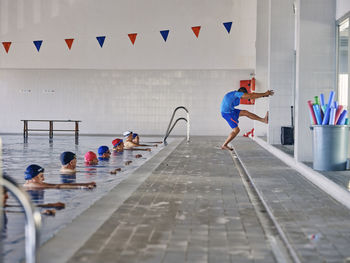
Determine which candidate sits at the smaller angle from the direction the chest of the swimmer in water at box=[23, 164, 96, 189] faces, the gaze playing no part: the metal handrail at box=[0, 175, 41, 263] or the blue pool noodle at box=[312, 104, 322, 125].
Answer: the blue pool noodle

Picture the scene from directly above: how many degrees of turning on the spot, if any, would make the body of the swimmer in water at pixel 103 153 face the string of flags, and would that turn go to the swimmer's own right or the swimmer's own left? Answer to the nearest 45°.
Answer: approximately 90° to the swimmer's own left

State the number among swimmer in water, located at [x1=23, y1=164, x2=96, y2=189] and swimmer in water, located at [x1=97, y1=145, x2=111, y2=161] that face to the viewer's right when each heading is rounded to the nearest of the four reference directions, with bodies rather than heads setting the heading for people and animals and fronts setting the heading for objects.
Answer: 2

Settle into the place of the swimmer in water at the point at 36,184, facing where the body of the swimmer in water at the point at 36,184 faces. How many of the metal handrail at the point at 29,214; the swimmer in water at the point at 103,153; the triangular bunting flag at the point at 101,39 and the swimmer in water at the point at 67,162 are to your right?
1

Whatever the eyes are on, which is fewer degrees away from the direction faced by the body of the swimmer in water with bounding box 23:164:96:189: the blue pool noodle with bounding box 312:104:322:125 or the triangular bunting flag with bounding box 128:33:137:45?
the blue pool noodle

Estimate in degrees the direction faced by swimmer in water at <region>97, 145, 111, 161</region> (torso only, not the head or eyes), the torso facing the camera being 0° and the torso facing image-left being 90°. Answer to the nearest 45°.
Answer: approximately 270°

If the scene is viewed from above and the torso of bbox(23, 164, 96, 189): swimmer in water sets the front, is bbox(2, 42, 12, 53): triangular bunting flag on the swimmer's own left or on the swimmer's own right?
on the swimmer's own left

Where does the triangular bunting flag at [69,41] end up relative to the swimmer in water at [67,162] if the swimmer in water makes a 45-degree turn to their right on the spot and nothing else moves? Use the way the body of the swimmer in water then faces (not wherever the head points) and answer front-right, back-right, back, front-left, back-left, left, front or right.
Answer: left

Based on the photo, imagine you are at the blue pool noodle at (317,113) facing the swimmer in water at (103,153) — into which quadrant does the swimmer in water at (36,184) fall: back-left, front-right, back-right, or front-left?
front-left

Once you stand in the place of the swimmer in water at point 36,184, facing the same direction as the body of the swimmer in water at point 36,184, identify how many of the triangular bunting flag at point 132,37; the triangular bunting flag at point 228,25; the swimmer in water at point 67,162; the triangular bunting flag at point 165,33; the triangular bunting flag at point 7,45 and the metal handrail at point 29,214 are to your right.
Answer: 1

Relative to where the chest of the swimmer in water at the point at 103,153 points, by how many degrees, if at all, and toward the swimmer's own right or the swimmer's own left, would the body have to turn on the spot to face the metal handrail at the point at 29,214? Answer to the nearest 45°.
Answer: approximately 90° to the swimmer's own right

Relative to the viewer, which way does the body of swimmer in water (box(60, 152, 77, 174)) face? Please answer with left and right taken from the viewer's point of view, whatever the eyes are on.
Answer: facing away from the viewer and to the right of the viewer

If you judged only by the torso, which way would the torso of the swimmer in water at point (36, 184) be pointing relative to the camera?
to the viewer's right

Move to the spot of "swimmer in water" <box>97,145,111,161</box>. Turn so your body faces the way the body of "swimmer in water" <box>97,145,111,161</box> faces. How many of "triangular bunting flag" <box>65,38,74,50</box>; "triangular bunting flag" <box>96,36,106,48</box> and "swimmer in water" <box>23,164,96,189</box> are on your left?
2
